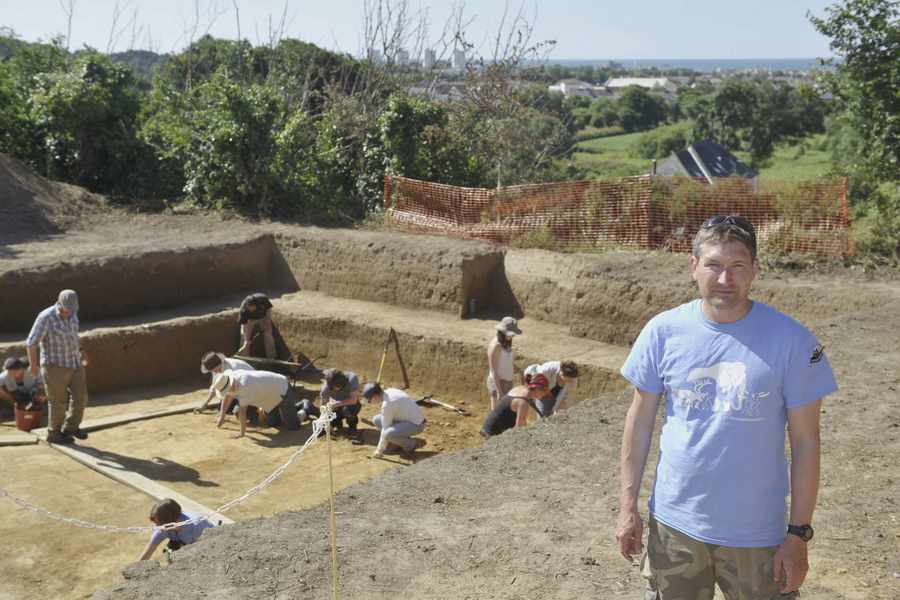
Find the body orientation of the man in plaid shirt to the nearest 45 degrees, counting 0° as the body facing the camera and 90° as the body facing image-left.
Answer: approximately 315°

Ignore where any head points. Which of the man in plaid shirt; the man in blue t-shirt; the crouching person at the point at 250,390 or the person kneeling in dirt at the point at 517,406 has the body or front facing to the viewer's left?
the crouching person

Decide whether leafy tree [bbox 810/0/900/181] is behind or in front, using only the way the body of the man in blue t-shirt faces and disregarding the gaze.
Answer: behind

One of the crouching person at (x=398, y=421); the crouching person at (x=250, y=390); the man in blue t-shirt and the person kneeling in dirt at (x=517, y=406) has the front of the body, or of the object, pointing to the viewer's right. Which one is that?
the person kneeling in dirt

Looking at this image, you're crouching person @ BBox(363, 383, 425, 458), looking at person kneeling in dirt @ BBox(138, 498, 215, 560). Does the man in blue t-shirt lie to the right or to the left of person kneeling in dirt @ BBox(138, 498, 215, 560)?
left

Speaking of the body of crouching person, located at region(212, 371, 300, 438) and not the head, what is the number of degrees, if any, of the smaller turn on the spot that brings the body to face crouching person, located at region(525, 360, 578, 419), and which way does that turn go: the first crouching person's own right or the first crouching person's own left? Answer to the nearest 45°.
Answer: approximately 135° to the first crouching person's own left

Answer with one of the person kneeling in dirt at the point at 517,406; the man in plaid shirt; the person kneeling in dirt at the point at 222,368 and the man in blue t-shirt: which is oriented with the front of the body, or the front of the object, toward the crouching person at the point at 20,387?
the person kneeling in dirt at the point at 222,368

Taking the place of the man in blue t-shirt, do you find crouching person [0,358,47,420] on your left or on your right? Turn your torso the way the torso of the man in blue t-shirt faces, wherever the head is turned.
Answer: on your right

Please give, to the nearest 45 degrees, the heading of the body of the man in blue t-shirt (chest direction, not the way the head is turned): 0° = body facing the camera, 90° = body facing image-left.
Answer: approximately 0°

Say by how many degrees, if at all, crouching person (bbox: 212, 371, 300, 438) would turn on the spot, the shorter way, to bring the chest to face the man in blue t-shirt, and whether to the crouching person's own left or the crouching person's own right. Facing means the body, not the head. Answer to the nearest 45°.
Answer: approximately 90° to the crouching person's own left

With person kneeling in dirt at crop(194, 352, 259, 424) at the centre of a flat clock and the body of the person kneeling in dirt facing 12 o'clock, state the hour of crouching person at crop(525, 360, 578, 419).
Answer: The crouching person is roughly at 7 o'clock from the person kneeling in dirt.

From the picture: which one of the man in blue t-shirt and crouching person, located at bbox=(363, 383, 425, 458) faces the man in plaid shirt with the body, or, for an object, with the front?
the crouching person

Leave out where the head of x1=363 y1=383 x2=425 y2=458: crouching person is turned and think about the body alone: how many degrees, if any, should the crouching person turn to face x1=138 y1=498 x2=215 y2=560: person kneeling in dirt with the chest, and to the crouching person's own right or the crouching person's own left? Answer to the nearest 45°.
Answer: approximately 45° to the crouching person's own left

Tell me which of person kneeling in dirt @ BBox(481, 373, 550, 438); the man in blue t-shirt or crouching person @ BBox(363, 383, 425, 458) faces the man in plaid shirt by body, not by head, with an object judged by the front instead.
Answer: the crouching person

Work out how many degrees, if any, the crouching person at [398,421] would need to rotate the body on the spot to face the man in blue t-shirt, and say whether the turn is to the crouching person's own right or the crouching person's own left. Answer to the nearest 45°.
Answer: approximately 90° to the crouching person's own left
